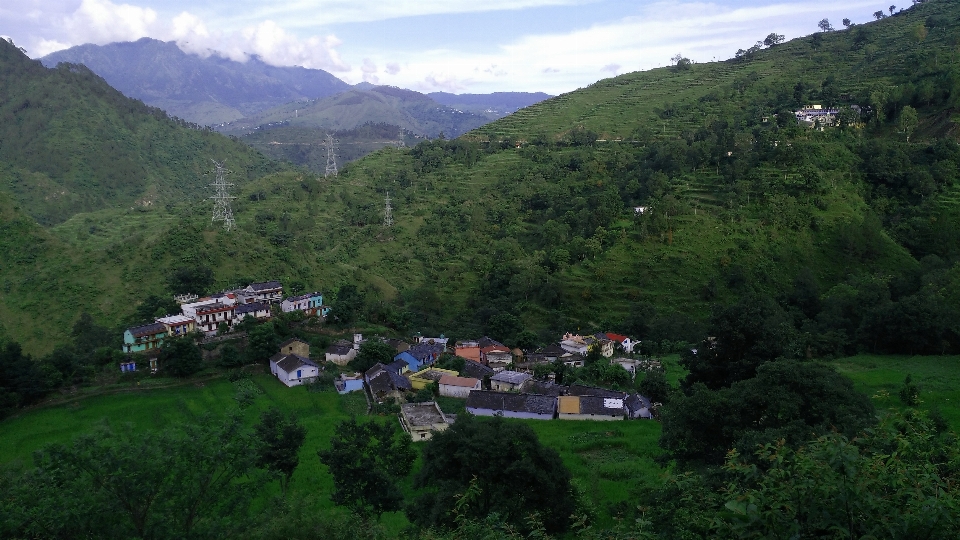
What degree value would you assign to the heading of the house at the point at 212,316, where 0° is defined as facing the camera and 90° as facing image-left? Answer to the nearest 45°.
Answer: approximately 315°

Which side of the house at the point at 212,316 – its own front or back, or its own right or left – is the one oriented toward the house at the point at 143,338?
right

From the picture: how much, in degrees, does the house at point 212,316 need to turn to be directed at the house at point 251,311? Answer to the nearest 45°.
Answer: approximately 45° to its left

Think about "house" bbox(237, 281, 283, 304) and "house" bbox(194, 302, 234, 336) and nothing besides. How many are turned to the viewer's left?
0

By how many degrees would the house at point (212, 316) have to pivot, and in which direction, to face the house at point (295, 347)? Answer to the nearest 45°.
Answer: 0° — it already faces it

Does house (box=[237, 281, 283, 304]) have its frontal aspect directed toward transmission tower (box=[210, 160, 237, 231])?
no

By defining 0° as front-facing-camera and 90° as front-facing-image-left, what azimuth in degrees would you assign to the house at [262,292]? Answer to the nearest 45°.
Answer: approximately 315°

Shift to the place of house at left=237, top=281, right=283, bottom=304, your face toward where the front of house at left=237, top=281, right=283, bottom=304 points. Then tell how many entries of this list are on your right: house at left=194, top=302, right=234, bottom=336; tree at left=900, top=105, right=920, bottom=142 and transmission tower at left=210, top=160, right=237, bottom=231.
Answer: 1

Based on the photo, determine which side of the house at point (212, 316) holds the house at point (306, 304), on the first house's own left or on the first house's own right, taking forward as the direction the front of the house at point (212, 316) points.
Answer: on the first house's own left

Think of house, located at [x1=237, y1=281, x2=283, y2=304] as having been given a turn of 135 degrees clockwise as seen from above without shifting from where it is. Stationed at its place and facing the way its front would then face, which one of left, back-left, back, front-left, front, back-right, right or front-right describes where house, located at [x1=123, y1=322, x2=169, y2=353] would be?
front-left

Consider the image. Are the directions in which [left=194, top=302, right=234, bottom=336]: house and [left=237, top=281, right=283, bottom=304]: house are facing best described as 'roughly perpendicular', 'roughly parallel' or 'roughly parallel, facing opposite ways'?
roughly parallel

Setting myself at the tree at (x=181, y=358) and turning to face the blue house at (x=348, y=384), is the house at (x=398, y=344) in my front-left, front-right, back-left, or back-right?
front-left

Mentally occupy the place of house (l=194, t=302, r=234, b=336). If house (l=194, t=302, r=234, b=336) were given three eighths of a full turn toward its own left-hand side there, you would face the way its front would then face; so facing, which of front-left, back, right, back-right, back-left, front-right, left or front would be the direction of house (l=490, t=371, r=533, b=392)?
back-right

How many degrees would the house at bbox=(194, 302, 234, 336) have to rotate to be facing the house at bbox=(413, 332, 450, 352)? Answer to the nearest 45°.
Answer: approximately 45° to its left

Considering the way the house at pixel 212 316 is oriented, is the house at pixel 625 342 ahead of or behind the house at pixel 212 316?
ahead
